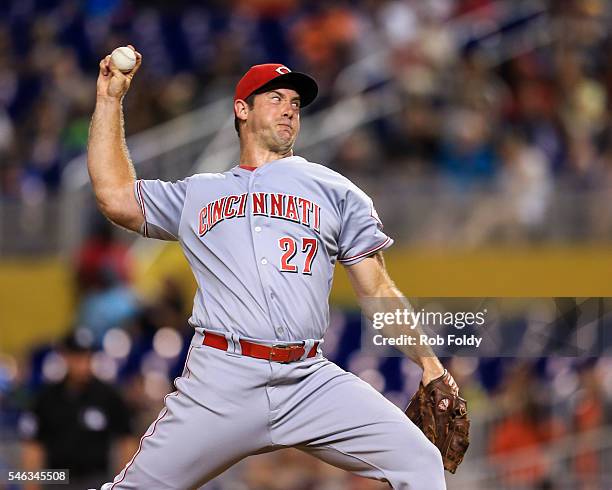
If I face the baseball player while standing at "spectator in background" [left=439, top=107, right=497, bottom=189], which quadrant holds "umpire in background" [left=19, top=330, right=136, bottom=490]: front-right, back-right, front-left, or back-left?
front-right

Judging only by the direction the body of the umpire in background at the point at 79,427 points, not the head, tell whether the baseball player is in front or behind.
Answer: in front

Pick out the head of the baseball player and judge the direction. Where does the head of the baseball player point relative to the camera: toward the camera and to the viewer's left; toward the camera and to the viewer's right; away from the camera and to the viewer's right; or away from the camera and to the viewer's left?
toward the camera and to the viewer's right

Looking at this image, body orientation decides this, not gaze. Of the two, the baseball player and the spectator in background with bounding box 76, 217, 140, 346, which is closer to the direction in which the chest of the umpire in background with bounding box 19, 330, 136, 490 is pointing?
the baseball player

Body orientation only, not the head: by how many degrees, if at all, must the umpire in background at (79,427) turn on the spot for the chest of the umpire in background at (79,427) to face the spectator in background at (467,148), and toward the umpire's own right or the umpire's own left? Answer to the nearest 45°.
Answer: approximately 135° to the umpire's own left

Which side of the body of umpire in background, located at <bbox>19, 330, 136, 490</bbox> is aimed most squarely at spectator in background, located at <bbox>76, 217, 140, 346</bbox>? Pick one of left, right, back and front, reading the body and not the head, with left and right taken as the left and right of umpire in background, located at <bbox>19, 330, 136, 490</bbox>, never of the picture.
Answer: back

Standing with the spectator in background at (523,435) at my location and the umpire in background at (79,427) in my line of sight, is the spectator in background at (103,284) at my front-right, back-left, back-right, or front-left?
front-right

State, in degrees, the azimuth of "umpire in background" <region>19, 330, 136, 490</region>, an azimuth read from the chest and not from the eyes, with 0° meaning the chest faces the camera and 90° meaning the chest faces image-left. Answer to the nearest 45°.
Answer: approximately 0°

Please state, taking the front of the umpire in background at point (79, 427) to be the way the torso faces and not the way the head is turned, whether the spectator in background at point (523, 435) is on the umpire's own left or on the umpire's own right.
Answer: on the umpire's own left

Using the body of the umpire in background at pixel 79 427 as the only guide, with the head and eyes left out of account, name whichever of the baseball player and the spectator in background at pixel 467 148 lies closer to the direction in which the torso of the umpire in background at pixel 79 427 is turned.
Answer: the baseball player
